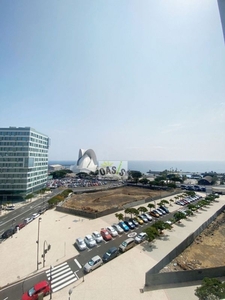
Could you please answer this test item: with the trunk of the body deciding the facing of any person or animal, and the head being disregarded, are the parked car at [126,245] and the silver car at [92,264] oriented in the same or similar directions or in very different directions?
same or similar directions

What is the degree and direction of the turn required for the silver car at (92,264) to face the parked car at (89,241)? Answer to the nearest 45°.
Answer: approximately 135° to its right

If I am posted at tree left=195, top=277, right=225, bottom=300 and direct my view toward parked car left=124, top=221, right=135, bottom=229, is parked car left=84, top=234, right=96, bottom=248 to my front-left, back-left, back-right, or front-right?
front-left
